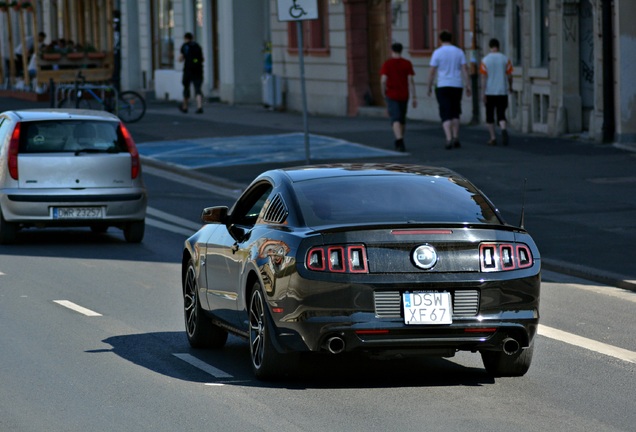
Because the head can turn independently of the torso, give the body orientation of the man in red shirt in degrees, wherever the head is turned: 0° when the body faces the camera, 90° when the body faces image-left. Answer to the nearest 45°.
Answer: approximately 180°

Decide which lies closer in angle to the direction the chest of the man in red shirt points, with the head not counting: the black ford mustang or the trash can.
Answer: the trash can

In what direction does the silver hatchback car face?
away from the camera

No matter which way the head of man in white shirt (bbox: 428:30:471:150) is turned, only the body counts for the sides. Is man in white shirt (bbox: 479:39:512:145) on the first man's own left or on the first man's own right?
on the first man's own right

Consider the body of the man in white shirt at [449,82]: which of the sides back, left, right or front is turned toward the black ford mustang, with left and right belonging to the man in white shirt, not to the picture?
back

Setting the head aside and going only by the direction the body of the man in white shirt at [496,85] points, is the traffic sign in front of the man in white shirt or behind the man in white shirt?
behind

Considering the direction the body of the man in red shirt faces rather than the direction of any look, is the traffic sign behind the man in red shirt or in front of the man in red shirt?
behind

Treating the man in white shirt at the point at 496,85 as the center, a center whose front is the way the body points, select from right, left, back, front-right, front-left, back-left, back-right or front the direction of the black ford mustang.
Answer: back

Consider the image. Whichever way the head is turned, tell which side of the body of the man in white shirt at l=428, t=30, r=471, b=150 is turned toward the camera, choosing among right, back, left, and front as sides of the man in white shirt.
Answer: back

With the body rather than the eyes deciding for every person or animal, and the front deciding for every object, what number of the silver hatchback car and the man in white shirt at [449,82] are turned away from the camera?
2
